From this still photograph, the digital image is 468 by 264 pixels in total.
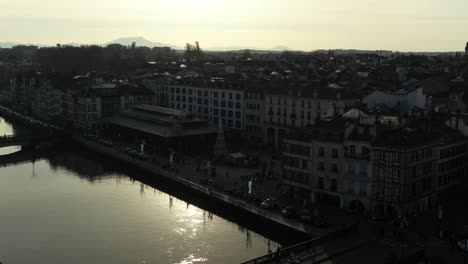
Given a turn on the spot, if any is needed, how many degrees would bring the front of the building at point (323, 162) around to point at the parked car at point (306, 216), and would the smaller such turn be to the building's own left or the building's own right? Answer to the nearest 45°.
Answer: approximately 45° to the building's own left

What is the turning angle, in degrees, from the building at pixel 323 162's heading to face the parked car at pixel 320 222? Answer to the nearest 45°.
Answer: approximately 45° to its left

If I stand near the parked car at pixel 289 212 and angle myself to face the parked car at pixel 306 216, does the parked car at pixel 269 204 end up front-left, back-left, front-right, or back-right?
back-left

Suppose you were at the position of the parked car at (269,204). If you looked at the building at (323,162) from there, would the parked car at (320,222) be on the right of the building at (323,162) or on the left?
right

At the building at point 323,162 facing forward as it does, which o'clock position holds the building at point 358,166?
the building at point 358,166 is roughly at 9 o'clock from the building at point 323,162.

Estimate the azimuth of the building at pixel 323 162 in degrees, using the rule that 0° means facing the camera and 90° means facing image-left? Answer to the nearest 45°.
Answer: approximately 45°

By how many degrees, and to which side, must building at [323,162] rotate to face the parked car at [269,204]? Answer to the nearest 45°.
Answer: approximately 45° to its right
